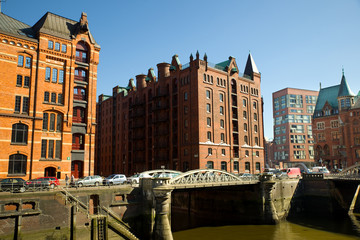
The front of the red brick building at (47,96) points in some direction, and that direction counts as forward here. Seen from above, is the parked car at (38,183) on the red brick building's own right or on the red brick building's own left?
on the red brick building's own right

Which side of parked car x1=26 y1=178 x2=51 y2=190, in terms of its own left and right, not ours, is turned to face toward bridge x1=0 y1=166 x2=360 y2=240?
front

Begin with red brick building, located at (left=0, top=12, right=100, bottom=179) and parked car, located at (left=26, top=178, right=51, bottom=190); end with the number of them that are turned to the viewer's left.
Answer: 1

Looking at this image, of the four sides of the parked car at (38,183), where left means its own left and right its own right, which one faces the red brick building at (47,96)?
right

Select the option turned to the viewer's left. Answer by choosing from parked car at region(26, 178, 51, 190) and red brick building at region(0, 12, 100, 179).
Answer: the parked car

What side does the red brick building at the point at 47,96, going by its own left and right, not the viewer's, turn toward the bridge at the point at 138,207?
front

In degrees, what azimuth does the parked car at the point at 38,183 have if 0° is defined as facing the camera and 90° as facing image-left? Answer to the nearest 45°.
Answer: approximately 90°

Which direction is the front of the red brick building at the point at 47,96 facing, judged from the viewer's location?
facing the viewer and to the right of the viewer
